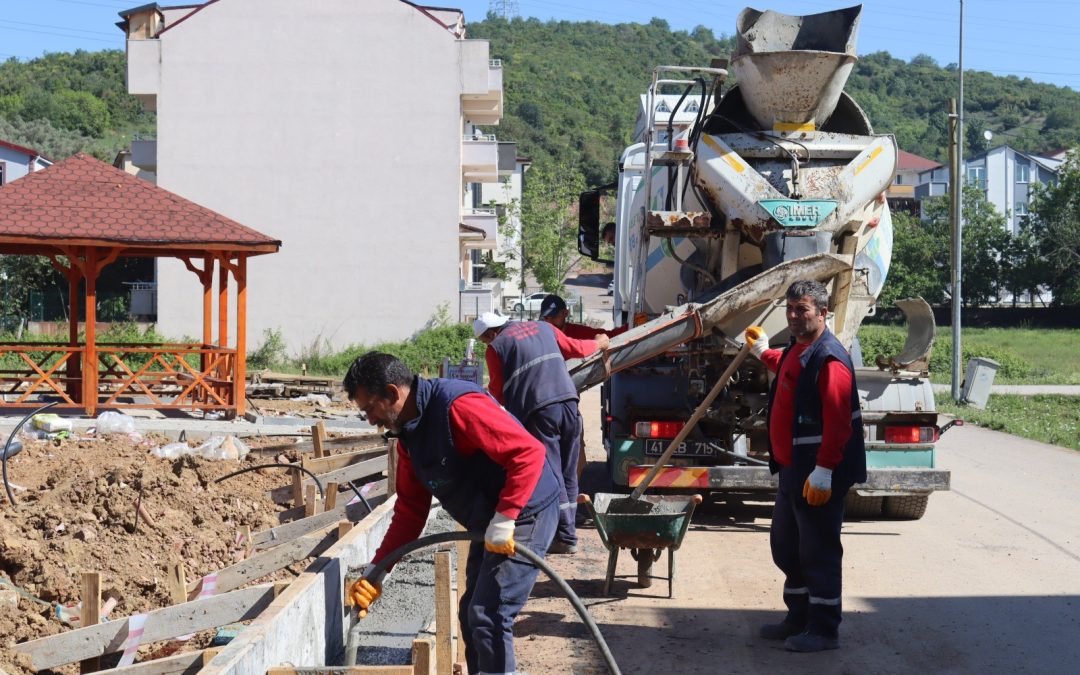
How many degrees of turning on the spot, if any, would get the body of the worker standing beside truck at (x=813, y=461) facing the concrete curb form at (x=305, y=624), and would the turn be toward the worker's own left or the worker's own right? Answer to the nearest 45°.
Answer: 0° — they already face it

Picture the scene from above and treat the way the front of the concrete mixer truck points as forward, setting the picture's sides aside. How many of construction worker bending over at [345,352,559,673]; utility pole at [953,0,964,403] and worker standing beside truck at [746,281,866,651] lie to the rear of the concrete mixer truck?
2

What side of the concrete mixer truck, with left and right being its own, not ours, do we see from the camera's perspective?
back

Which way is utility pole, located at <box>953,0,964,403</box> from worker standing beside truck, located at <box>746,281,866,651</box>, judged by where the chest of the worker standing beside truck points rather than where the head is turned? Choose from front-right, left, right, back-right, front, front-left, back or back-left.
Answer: back-right

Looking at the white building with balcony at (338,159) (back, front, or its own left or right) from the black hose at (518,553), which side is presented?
right

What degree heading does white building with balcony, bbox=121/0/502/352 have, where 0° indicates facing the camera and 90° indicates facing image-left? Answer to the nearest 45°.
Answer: approximately 270°

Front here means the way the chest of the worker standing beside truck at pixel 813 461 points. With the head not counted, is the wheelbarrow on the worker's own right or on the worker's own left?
on the worker's own right

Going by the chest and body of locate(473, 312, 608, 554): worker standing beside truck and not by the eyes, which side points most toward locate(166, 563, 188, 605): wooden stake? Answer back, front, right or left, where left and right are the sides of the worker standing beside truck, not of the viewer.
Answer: left

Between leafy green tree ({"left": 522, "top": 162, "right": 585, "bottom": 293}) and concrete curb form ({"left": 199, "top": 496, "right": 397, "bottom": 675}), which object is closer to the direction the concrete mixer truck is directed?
the leafy green tree

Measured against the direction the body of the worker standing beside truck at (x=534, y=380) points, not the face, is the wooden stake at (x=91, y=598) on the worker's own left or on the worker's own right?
on the worker's own left

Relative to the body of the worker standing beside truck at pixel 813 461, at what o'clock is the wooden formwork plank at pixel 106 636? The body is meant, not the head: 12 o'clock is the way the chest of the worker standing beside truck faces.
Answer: The wooden formwork plank is roughly at 1 o'clock from the worker standing beside truck.

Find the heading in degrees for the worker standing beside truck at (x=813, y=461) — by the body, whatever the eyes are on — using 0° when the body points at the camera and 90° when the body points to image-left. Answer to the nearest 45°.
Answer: approximately 45°

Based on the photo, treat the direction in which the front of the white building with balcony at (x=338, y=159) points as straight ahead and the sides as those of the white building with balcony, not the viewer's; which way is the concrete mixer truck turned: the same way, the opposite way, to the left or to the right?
to the left
